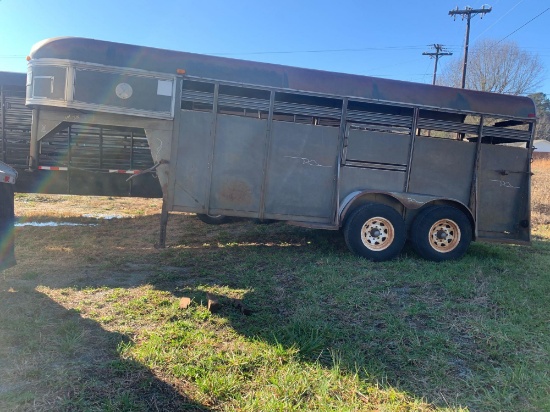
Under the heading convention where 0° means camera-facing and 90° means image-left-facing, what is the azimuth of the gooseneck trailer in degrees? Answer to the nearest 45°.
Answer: approximately 90°
